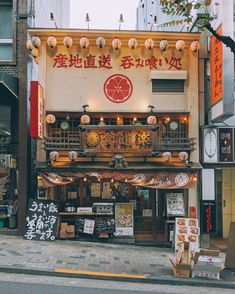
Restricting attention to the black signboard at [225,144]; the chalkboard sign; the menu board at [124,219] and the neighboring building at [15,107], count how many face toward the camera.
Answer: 4

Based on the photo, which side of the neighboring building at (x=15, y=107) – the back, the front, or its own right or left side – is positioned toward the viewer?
front

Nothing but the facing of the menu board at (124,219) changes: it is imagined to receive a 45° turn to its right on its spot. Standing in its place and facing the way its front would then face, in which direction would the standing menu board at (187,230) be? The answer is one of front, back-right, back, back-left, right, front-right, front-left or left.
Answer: left

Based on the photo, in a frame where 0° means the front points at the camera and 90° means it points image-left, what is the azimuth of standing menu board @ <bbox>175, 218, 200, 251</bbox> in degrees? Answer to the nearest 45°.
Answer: approximately 0°

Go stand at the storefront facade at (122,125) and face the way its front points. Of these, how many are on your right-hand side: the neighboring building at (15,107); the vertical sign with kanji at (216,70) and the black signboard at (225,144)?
1

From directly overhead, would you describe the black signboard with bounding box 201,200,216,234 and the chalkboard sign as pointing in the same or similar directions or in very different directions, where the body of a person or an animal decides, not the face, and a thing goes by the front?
same or similar directions

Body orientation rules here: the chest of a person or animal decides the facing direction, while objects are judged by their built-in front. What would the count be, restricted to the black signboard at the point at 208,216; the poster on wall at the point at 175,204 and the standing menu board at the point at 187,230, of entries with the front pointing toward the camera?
3

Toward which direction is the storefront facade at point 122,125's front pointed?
toward the camera

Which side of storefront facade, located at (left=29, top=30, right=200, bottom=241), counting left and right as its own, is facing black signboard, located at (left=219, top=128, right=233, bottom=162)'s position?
left

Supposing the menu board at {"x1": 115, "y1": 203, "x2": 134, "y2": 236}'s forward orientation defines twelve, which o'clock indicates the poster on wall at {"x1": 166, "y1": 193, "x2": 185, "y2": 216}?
The poster on wall is roughly at 9 o'clock from the menu board.

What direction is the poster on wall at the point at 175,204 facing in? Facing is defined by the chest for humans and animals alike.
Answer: toward the camera
